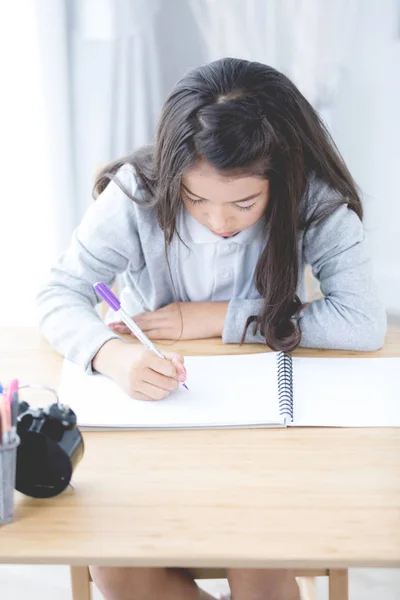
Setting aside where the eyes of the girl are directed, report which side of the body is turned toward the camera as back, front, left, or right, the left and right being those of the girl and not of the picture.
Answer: front

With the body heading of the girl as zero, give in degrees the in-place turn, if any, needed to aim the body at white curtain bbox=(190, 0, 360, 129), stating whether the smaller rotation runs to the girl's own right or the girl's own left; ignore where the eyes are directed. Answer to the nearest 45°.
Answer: approximately 180°
